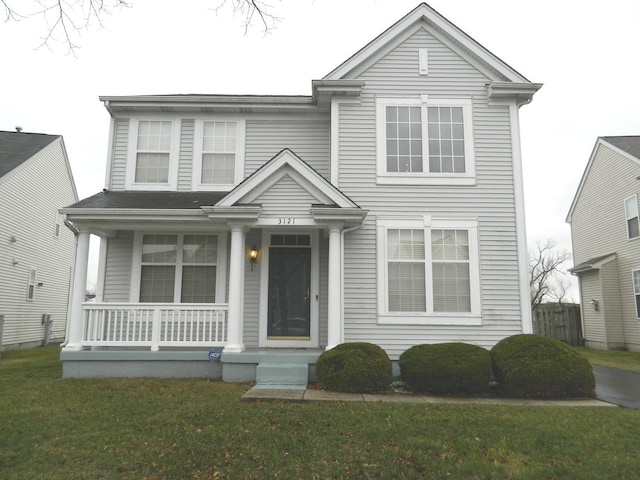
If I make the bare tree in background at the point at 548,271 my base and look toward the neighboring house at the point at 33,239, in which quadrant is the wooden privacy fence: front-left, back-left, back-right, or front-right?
front-left

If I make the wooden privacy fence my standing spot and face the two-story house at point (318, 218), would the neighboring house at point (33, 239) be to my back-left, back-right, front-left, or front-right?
front-right

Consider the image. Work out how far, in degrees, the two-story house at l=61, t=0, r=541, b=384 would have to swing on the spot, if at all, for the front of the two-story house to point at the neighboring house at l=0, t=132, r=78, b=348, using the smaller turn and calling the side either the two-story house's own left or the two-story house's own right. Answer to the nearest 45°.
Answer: approximately 135° to the two-story house's own right

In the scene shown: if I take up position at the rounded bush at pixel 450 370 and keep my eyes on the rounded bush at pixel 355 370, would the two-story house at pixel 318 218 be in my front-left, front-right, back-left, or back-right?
front-right

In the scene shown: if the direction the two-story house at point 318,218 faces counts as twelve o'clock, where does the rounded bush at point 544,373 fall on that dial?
The rounded bush is roughly at 10 o'clock from the two-story house.

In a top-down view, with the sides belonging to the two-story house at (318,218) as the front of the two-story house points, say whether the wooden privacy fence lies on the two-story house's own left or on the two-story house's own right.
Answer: on the two-story house's own left

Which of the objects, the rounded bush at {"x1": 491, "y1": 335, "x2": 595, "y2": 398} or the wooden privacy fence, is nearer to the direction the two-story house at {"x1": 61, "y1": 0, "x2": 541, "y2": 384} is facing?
the rounded bush

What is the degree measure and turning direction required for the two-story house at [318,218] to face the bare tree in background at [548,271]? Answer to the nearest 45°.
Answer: approximately 135° to its left

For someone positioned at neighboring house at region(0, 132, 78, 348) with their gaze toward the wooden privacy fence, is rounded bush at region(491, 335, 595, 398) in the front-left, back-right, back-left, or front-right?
front-right

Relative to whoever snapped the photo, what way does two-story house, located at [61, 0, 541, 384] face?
facing the viewer
